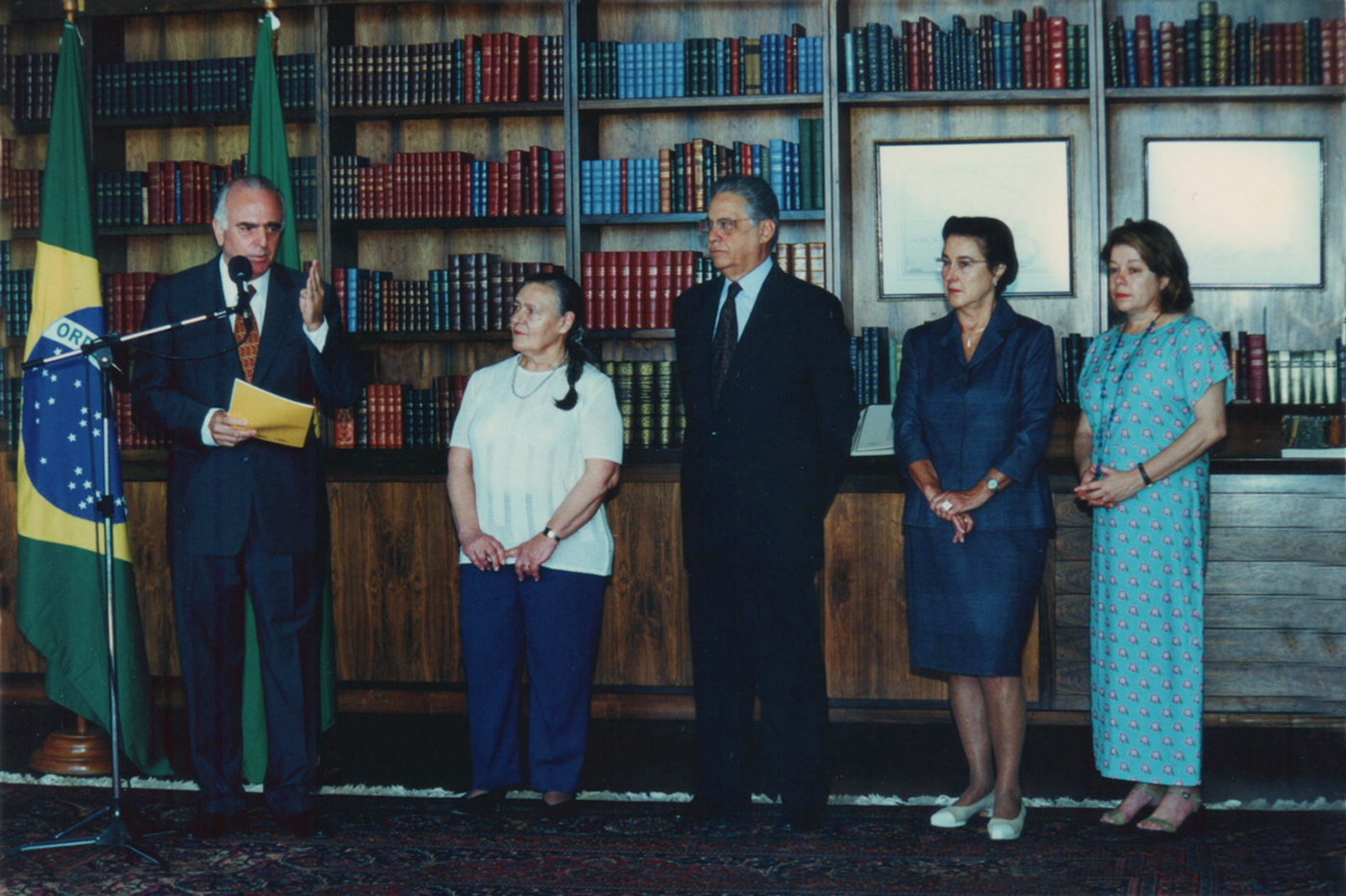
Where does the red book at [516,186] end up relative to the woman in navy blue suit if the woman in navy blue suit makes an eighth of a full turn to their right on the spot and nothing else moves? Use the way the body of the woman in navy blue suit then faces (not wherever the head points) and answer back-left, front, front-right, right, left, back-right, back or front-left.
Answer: front-right

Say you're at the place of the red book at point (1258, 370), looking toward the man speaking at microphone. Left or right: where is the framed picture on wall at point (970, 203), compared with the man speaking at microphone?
right

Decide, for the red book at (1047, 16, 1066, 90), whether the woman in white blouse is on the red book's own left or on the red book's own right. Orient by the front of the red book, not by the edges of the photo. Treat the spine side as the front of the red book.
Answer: on the red book's own right

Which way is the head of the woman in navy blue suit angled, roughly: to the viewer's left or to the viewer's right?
to the viewer's left

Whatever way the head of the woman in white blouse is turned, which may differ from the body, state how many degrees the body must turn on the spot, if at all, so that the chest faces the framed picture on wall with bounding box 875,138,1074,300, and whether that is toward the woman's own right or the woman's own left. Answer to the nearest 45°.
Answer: approximately 135° to the woman's own left

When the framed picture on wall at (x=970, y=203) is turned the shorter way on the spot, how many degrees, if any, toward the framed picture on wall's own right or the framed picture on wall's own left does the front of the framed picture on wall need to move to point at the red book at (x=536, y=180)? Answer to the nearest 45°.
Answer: approximately 90° to the framed picture on wall's own right
